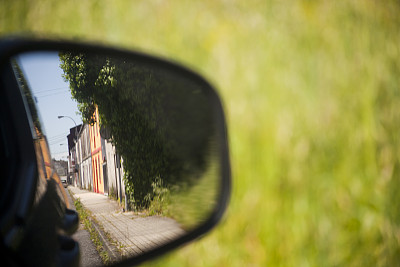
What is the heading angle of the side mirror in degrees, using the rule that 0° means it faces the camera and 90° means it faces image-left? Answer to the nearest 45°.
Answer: approximately 0°
